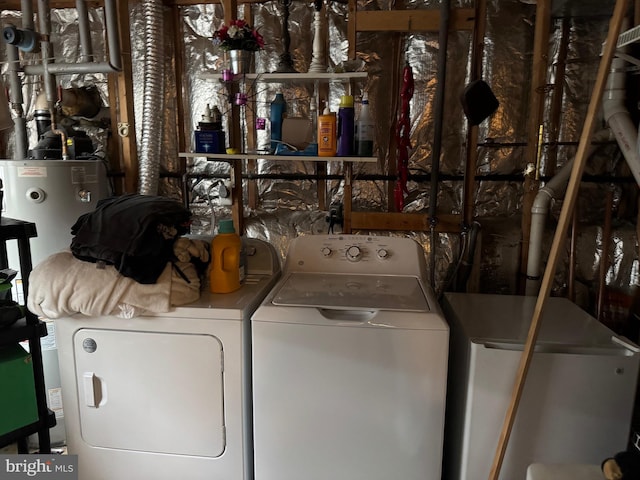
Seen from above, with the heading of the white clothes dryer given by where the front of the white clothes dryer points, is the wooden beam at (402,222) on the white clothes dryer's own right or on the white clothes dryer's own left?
on the white clothes dryer's own left

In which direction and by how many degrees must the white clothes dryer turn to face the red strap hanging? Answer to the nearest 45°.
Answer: approximately 135° to its left

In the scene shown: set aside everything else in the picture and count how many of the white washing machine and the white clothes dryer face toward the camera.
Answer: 2

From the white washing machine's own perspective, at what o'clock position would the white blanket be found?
The white blanket is roughly at 3 o'clock from the white washing machine.

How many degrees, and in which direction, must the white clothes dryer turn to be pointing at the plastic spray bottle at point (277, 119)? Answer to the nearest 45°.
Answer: approximately 135° to its left

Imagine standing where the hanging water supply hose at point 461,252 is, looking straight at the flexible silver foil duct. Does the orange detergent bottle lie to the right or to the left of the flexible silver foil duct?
left

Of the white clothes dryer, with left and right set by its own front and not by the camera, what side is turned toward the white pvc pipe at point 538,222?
left

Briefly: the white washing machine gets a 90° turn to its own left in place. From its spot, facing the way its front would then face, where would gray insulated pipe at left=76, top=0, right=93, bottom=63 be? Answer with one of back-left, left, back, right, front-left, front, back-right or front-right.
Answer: back-left
